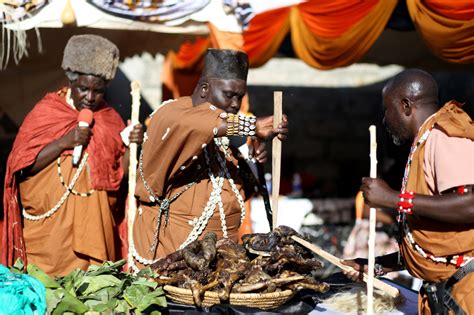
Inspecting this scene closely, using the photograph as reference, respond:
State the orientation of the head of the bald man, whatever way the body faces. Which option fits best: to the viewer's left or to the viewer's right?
to the viewer's left

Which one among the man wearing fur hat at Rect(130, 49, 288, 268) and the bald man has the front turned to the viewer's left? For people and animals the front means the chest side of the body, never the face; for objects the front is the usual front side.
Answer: the bald man

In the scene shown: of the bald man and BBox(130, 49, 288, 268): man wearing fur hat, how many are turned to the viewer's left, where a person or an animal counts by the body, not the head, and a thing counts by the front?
1

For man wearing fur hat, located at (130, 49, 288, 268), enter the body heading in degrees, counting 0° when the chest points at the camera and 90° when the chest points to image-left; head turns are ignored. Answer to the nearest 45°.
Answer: approximately 315°

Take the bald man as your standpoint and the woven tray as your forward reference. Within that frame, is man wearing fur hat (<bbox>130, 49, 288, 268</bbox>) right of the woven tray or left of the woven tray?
right

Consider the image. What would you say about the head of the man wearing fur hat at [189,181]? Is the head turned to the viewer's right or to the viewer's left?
to the viewer's right

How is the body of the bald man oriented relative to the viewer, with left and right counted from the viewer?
facing to the left of the viewer

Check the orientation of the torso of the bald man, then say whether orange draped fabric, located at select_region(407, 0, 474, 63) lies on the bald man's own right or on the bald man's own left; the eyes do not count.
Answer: on the bald man's own right

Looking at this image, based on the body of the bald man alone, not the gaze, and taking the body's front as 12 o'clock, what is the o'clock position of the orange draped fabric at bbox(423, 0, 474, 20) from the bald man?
The orange draped fabric is roughly at 3 o'clock from the bald man.

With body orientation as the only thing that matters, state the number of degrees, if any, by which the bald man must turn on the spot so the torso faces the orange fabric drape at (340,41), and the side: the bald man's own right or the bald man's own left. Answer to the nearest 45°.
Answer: approximately 90° to the bald man's own right

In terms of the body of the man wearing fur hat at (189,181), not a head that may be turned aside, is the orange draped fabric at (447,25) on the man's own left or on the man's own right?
on the man's own left

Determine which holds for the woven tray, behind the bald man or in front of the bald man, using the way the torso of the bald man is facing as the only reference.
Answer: in front
